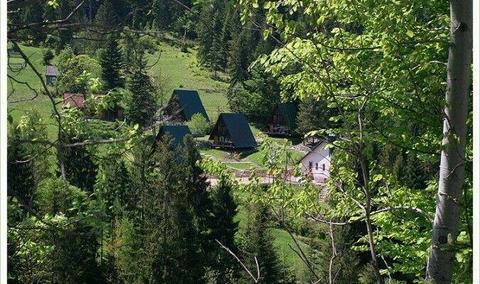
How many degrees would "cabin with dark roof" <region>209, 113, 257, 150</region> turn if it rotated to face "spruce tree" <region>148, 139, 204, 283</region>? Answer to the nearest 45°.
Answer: approximately 45° to its left

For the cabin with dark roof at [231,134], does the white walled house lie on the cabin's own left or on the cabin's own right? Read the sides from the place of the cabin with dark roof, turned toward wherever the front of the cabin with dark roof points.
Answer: on the cabin's own left

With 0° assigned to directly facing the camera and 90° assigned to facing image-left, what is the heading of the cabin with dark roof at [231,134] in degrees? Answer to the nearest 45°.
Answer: approximately 45°
